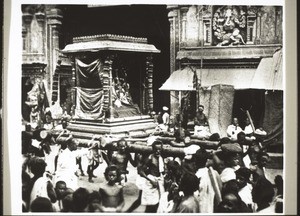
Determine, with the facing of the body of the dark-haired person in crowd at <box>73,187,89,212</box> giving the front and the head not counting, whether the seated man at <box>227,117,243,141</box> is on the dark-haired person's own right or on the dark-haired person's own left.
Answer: on the dark-haired person's own right

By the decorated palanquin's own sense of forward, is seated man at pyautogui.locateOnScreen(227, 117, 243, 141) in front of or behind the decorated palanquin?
in front

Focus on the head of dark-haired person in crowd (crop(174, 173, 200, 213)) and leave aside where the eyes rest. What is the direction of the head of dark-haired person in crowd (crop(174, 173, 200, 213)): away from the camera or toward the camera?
away from the camera

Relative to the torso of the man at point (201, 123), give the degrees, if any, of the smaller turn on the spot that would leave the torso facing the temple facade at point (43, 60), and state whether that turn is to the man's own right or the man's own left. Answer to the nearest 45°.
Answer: approximately 90° to the man's own right

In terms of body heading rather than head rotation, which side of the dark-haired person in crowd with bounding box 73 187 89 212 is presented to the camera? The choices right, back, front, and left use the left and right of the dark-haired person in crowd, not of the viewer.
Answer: back

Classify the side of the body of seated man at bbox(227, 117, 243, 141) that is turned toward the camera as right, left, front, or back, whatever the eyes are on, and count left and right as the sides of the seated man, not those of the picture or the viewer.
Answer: front

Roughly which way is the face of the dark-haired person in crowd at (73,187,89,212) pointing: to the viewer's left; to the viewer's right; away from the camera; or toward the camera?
away from the camera

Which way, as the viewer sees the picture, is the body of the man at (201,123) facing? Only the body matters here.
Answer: toward the camera
